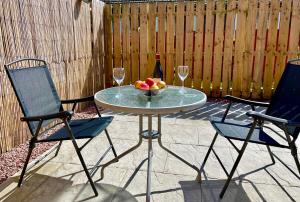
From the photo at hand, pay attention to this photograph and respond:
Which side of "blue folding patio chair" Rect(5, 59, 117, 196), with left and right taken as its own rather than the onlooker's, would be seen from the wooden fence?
left

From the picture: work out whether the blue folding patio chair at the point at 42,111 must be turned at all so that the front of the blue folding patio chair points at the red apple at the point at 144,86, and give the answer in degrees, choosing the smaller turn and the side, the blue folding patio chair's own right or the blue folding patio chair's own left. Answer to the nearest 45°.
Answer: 0° — it already faces it

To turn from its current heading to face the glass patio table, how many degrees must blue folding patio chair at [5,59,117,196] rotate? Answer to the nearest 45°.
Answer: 0° — it already faces it

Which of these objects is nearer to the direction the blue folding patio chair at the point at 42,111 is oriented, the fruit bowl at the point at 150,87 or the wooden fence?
the fruit bowl

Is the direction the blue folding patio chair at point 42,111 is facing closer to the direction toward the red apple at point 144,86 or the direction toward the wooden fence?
the red apple

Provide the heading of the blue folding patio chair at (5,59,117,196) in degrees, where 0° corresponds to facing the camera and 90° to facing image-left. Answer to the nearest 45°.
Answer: approximately 315°

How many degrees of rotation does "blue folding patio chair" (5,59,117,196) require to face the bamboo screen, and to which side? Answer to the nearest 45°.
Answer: approximately 135° to its left

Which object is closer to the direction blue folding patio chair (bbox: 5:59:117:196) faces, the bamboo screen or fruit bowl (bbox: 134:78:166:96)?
the fruit bowl
